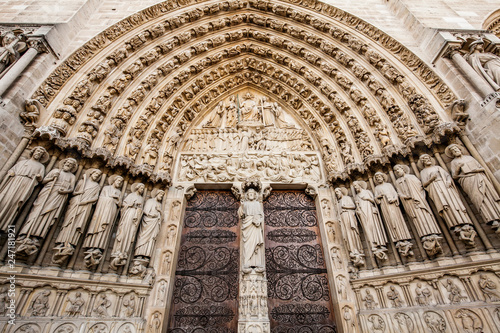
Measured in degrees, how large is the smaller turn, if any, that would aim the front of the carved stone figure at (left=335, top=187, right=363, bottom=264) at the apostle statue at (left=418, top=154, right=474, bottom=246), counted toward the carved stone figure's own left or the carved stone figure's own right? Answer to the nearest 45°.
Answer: approximately 135° to the carved stone figure's own left

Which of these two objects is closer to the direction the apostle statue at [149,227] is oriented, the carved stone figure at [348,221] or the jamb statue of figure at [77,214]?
the carved stone figure

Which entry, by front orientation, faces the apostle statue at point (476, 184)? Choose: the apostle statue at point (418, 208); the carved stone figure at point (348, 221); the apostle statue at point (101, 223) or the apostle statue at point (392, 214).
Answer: the apostle statue at point (101, 223)

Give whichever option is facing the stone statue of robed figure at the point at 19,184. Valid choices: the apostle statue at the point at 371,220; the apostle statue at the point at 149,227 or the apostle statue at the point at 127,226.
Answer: the apostle statue at the point at 371,220

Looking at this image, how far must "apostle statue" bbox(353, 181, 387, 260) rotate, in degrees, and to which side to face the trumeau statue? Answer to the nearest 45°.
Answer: approximately 45° to its right

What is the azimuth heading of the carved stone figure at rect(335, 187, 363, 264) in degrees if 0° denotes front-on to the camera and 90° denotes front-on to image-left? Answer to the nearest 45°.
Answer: approximately 45°

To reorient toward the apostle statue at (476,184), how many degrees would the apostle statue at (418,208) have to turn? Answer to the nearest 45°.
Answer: approximately 135° to its left

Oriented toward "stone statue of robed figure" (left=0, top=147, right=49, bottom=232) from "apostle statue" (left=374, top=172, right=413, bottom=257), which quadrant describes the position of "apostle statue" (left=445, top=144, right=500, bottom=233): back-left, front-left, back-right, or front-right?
back-left

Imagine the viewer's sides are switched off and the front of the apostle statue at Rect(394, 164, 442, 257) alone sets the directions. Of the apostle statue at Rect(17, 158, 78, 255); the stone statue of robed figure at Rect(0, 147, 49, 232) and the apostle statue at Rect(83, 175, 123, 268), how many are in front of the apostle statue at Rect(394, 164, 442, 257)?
3
